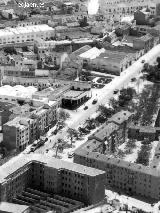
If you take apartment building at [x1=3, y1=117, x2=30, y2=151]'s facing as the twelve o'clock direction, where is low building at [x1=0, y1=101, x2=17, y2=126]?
The low building is roughly at 7 o'clock from the apartment building.

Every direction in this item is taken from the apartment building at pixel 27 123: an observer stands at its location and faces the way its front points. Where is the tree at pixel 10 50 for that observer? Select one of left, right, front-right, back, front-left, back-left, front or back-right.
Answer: back-left

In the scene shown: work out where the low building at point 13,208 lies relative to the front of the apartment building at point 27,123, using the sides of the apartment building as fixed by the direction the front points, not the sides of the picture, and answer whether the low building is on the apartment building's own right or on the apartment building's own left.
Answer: on the apartment building's own right

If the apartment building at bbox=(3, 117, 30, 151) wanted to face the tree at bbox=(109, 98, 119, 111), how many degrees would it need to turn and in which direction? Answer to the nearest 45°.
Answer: approximately 90° to its left

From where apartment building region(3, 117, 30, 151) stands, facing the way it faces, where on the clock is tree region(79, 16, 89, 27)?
The tree is roughly at 8 o'clock from the apartment building.

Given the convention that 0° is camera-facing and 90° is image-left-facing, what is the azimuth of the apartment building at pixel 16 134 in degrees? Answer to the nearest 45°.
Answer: approximately 315°

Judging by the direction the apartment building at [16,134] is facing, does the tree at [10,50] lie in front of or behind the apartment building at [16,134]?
behind

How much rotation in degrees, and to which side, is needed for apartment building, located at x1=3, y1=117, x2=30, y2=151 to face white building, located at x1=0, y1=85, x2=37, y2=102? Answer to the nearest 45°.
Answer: approximately 135° to its left
